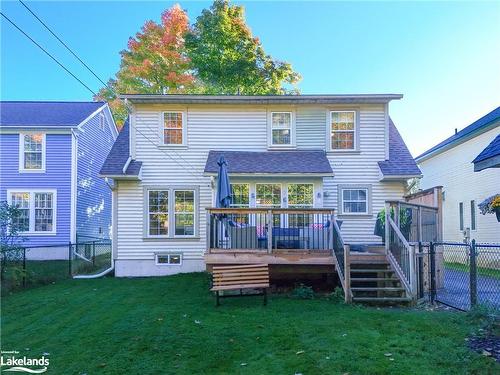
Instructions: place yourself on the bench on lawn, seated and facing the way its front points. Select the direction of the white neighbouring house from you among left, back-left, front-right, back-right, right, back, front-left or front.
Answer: back-left

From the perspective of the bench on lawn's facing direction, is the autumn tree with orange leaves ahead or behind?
behind

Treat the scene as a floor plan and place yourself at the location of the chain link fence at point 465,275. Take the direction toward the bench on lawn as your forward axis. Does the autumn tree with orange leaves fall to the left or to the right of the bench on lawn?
right

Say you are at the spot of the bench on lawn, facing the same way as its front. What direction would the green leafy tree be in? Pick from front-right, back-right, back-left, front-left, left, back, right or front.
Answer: back

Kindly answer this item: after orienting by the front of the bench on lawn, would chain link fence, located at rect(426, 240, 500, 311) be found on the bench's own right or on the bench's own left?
on the bench's own left

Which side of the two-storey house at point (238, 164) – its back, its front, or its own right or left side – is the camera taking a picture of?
back

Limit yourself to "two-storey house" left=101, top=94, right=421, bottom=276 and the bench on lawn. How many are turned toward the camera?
1

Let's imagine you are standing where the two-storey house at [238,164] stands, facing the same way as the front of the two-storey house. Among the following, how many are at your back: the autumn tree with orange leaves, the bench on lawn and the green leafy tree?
1

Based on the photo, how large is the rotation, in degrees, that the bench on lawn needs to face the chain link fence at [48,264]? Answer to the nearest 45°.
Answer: approximately 135° to its right

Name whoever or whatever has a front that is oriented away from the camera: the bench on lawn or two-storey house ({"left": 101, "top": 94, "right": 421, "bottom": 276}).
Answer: the two-storey house

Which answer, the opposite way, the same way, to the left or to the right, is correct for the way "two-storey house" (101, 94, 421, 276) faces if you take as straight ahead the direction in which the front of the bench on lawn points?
the opposite way

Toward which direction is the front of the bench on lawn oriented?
toward the camera
